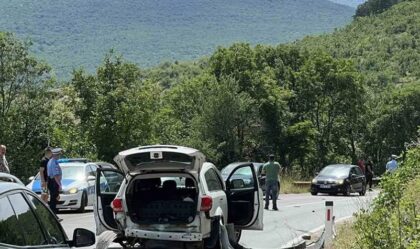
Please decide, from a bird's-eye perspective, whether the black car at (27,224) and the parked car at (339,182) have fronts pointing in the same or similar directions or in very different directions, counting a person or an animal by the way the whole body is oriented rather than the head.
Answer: very different directions

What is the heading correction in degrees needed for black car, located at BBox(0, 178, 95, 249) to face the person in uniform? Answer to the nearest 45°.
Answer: approximately 45° to its left

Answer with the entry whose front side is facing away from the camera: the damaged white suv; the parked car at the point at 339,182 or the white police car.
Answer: the damaged white suv

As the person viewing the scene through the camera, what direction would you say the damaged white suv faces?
facing away from the viewer

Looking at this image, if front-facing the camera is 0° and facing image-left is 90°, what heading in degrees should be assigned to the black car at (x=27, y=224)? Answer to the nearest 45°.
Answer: approximately 225°

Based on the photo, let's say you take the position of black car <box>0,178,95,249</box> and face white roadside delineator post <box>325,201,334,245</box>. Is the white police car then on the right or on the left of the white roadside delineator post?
left

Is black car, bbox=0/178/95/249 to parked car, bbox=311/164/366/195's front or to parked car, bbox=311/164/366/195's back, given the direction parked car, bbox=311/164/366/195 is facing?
to the front

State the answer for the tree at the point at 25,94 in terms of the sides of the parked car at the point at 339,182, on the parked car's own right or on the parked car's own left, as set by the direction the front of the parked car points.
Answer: on the parked car's own right

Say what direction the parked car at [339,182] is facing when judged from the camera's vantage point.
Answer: facing the viewer and to the left of the viewer

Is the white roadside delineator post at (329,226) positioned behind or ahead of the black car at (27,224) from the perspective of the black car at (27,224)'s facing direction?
ahead

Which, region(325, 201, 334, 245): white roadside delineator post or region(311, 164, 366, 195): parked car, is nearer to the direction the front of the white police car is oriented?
the white roadside delineator post
